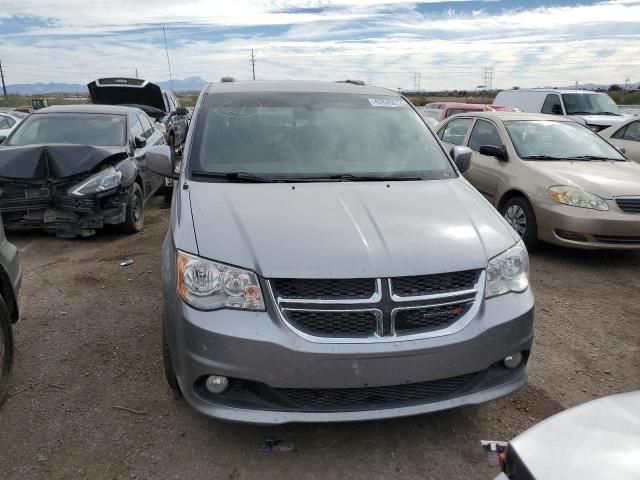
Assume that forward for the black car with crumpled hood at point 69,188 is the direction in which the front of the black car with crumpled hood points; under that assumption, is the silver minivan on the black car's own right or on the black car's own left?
on the black car's own left

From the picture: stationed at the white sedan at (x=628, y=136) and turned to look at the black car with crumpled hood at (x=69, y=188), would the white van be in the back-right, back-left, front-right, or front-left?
back-right

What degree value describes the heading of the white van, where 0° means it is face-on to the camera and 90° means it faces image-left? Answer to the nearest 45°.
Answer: approximately 315°

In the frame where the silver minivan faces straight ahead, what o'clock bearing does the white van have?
The white van is roughly at 7 o'clock from the silver minivan.

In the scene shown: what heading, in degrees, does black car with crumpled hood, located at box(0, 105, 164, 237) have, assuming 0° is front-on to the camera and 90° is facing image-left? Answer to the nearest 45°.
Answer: approximately 45°

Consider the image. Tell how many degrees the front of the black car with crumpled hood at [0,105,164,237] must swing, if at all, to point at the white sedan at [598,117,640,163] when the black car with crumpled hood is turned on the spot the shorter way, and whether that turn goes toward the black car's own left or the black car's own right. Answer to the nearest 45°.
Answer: approximately 135° to the black car's own left
